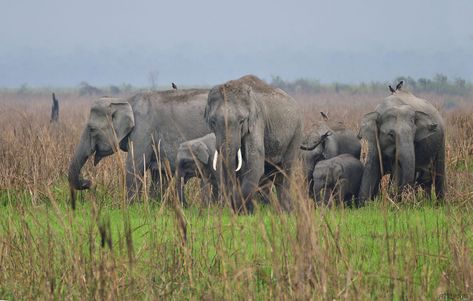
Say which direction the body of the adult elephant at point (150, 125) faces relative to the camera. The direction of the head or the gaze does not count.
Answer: to the viewer's left

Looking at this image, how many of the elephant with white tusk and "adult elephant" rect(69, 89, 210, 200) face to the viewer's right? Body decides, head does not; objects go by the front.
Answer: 0

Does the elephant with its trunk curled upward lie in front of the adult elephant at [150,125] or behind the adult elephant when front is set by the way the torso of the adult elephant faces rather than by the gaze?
behind

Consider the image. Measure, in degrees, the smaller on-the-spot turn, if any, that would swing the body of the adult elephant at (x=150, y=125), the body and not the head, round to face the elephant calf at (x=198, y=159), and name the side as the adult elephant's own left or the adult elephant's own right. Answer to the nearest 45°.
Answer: approximately 135° to the adult elephant's own left

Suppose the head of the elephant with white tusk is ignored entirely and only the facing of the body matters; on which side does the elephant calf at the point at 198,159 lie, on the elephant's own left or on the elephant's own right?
on the elephant's own right

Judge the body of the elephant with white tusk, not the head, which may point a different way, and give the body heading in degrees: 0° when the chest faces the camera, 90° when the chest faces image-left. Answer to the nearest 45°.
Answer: approximately 45°

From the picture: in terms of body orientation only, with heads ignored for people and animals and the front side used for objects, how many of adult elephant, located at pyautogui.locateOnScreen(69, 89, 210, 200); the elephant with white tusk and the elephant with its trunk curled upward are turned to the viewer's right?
0

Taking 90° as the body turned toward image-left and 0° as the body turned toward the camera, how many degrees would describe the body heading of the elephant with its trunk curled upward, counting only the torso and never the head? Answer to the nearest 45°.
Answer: approximately 45°

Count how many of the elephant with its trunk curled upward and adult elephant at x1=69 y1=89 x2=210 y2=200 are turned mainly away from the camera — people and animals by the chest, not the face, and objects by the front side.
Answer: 0
